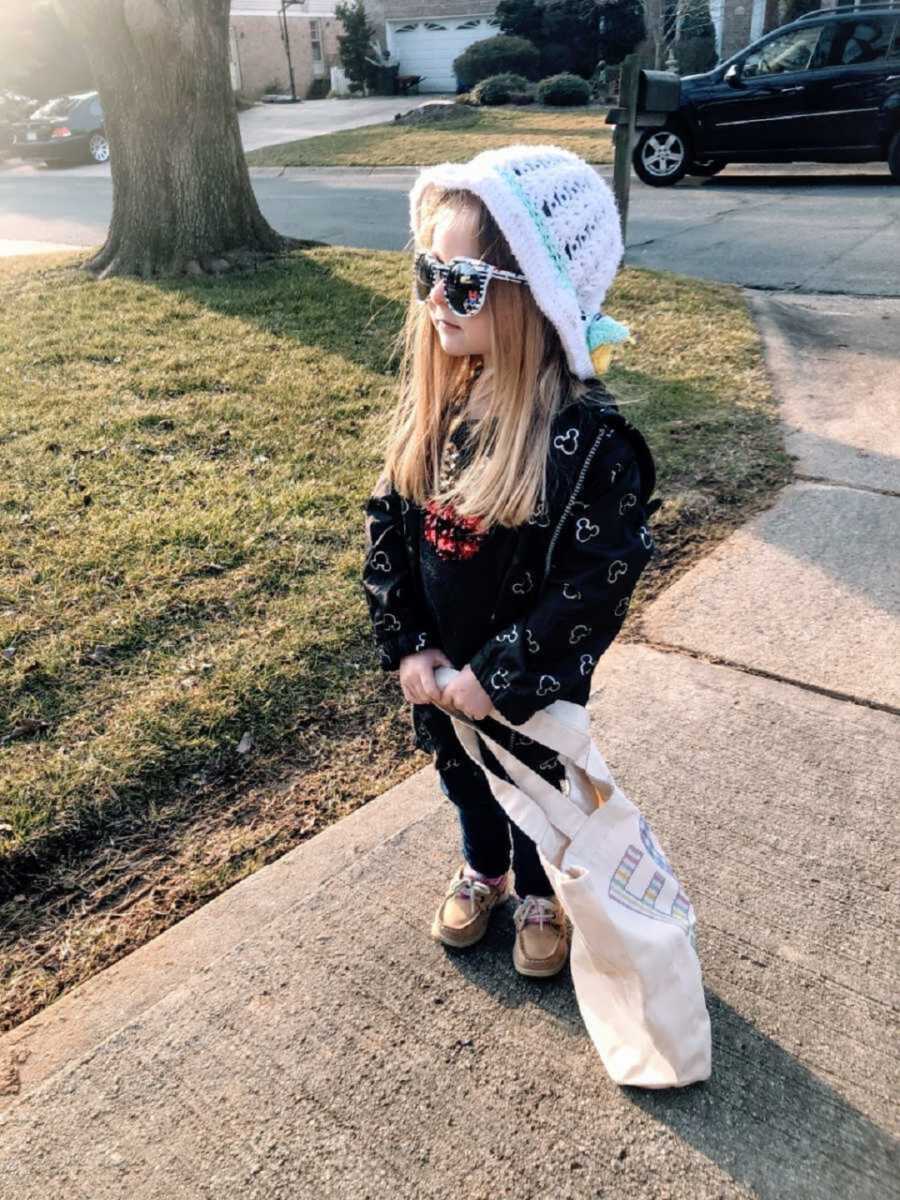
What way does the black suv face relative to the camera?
to the viewer's left

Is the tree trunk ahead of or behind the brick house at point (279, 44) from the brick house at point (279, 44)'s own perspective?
ahead

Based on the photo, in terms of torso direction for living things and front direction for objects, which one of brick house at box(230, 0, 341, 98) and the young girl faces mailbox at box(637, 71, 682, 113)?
the brick house

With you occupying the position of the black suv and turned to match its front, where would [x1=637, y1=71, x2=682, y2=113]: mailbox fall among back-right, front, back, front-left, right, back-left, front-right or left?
left

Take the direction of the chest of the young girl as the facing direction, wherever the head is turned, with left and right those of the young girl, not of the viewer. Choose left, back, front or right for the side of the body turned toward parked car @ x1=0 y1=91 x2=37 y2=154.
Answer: right

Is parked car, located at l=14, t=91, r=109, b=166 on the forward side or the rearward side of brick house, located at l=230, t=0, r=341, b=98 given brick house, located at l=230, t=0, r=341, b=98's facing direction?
on the forward side

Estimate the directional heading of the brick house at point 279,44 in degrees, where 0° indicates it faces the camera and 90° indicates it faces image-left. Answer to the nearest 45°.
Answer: approximately 0°

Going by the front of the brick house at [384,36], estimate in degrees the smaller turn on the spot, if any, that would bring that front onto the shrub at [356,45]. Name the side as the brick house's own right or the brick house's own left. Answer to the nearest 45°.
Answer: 0° — it already faces it

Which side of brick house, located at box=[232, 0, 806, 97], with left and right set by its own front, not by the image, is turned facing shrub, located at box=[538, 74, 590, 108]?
front

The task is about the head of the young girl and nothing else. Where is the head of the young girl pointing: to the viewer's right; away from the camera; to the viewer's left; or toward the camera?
to the viewer's left

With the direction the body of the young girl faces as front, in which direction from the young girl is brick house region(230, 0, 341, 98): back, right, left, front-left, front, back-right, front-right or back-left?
back-right

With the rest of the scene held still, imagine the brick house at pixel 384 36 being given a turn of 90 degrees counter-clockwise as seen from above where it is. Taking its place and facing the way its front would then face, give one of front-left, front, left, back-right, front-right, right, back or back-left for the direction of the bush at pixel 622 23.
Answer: front-right
